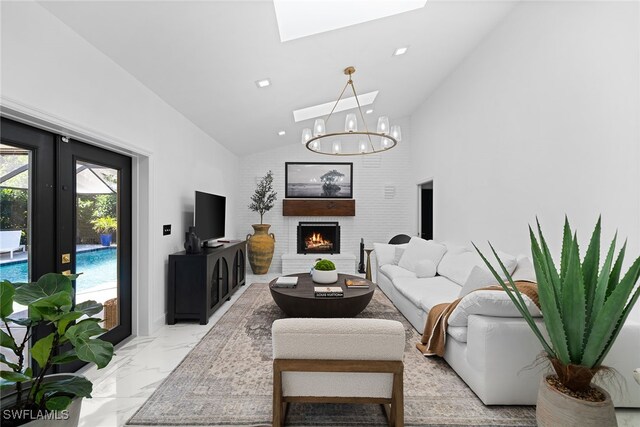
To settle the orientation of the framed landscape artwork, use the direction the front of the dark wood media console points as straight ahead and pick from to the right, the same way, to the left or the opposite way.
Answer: to the right

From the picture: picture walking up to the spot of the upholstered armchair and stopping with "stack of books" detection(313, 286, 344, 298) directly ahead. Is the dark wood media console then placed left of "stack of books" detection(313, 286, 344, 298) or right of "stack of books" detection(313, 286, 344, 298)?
left

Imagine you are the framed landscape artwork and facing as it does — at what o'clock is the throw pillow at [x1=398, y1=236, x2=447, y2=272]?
The throw pillow is roughly at 11 o'clock from the framed landscape artwork.

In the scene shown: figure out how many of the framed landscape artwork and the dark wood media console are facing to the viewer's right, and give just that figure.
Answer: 1

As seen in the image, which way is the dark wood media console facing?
to the viewer's right

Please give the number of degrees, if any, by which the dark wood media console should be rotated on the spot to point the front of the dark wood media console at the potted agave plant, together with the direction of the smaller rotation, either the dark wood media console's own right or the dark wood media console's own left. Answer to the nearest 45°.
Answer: approximately 45° to the dark wood media console's own right

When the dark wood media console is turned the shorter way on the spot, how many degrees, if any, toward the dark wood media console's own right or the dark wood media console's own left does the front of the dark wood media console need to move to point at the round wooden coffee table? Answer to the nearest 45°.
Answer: approximately 45° to the dark wood media console's own right

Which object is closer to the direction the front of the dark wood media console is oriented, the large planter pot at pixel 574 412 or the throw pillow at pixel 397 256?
the throw pillow

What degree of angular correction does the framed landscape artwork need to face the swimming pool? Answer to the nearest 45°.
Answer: approximately 45° to its right

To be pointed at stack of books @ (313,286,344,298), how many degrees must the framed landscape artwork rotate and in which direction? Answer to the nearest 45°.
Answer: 0° — it already faces it
